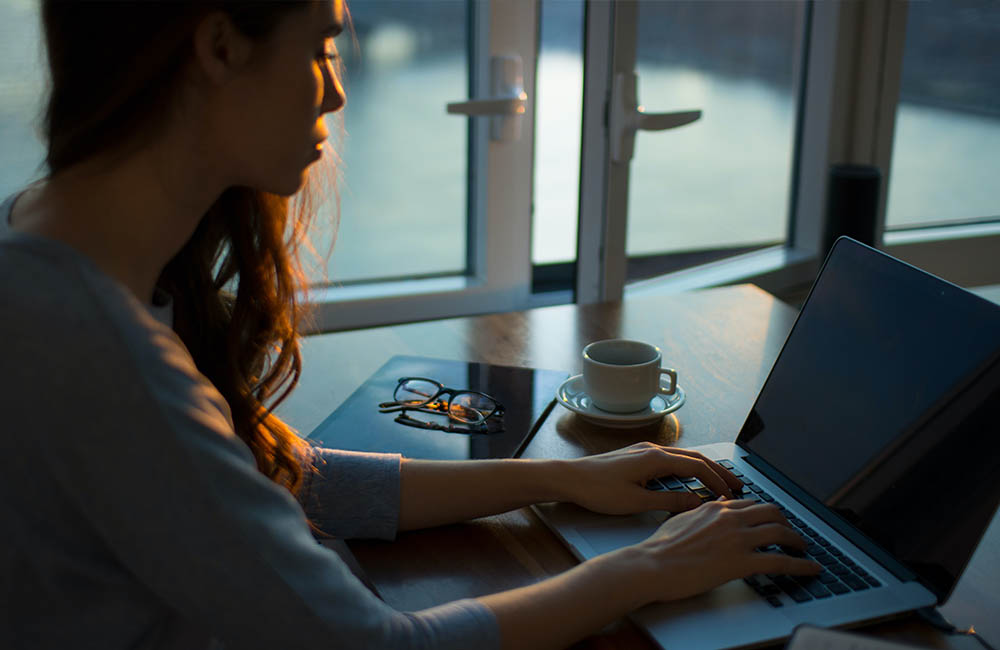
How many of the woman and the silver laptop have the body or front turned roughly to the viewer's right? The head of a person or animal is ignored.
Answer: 1

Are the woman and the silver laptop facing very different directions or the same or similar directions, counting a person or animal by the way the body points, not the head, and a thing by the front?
very different directions

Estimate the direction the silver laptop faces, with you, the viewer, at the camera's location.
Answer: facing the viewer and to the left of the viewer

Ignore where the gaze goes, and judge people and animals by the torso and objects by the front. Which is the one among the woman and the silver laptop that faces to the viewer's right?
the woman

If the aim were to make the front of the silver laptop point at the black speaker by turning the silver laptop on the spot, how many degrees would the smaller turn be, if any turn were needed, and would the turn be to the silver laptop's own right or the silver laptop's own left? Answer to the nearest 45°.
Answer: approximately 135° to the silver laptop's own right

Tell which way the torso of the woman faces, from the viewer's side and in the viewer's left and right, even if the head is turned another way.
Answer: facing to the right of the viewer

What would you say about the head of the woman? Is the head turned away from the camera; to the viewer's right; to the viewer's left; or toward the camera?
to the viewer's right
